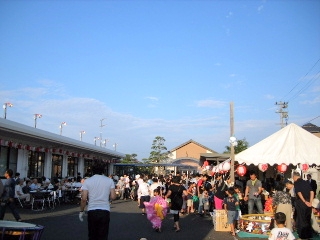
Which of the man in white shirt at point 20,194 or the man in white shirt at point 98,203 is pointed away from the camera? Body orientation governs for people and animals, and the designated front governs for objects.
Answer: the man in white shirt at point 98,203

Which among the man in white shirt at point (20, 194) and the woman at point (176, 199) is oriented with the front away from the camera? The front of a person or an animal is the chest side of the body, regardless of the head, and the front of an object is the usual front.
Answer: the woman

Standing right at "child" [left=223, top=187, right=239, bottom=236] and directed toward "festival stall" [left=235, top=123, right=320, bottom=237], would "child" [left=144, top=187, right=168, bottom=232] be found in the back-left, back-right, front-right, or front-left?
back-left

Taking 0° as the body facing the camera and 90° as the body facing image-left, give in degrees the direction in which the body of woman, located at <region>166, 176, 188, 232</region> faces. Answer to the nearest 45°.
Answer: approximately 180°

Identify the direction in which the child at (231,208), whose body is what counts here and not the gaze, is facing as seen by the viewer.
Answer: away from the camera

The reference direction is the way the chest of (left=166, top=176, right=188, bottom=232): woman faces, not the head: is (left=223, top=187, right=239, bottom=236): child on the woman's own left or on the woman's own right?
on the woman's own right

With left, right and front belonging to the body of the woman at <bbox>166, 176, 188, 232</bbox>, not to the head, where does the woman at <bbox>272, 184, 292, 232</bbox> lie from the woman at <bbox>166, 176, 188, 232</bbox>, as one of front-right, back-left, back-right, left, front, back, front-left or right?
back-right

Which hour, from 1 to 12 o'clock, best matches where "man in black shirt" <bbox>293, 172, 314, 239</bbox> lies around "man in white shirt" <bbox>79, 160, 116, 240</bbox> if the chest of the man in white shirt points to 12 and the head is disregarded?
The man in black shirt is roughly at 2 o'clock from the man in white shirt.

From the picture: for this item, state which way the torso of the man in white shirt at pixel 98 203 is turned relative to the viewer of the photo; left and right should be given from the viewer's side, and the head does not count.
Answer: facing away from the viewer

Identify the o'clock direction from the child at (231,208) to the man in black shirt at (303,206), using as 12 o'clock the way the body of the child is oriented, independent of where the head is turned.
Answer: The man in black shirt is roughly at 4 o'clock from the child.
